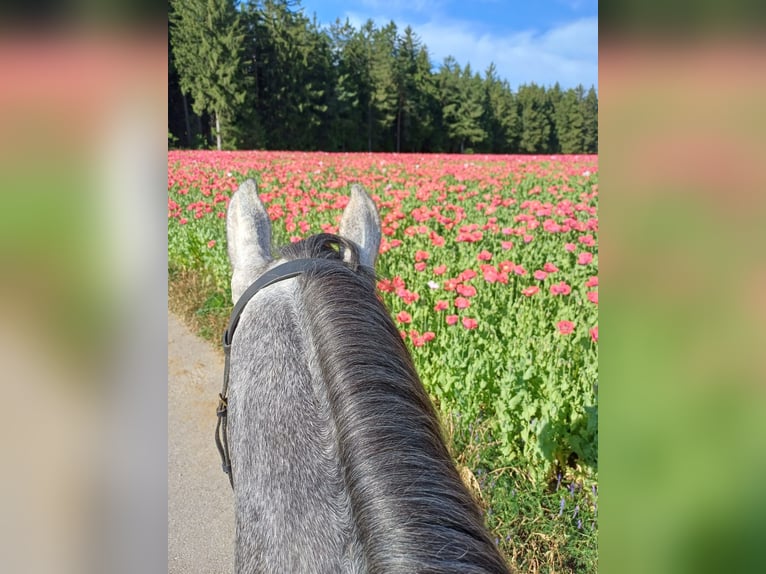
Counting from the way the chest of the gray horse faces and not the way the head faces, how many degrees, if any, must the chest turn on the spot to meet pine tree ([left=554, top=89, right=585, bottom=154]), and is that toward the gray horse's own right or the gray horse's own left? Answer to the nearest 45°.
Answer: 0° — it already faces it

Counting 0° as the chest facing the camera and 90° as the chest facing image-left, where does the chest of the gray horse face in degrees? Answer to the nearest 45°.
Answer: approximately 180°

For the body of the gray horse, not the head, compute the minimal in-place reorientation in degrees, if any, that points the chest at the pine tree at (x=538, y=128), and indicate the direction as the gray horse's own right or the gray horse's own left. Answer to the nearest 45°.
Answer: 0° — it already faces it

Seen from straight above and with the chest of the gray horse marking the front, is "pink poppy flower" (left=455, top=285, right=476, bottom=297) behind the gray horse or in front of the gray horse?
in front

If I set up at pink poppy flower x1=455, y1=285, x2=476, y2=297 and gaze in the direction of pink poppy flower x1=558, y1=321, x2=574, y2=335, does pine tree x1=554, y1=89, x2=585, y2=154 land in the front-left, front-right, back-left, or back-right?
back-left
